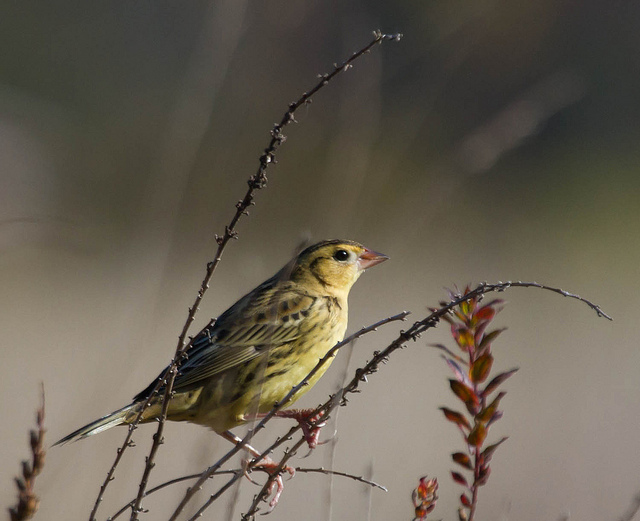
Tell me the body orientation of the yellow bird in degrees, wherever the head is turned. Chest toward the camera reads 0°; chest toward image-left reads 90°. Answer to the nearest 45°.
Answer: approximately 270°

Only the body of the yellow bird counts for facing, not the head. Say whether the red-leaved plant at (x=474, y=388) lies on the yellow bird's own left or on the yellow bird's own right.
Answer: on the yellow bird's own left
